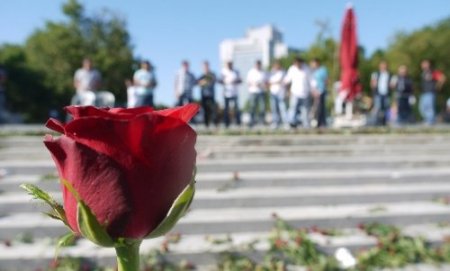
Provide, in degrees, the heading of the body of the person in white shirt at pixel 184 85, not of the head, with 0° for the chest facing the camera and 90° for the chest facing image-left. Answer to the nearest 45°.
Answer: approximately 0°

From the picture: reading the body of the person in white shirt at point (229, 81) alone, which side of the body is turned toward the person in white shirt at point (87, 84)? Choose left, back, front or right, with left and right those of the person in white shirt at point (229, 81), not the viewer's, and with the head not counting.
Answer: right

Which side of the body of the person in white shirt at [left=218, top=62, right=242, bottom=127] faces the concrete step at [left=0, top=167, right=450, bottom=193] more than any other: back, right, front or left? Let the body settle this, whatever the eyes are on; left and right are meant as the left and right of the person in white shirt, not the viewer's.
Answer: front

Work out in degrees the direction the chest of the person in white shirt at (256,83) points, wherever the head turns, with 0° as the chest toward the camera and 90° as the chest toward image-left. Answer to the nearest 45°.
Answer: approximately 0°

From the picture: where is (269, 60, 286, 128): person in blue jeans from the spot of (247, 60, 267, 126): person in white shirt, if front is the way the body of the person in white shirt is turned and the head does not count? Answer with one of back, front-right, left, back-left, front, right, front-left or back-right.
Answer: left
